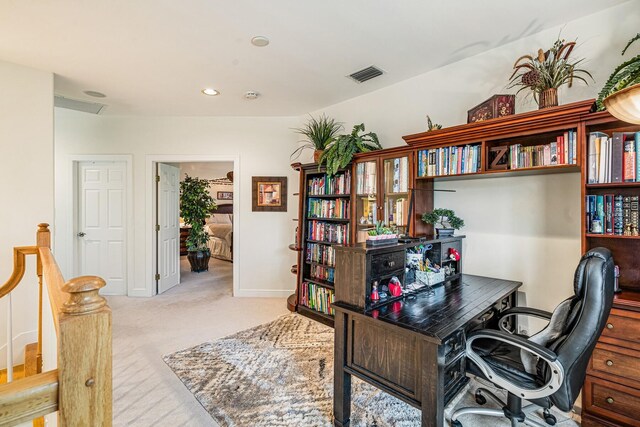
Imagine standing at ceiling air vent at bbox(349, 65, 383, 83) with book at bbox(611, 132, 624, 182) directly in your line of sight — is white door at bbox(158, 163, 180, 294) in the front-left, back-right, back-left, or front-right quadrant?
back-right

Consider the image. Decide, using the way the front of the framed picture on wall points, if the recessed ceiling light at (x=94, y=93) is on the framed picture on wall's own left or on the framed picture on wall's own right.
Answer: on the framed picture on wall's own right

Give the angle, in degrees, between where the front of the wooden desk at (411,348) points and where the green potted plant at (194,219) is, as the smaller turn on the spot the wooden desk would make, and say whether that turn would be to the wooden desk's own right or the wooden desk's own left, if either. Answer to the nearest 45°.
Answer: approximately 180°

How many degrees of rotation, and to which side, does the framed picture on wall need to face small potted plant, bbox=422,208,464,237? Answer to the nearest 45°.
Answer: approximately 45° to its left

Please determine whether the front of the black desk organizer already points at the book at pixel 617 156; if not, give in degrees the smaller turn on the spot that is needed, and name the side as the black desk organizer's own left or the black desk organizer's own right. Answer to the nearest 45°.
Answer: approximately 45° to the black desk organizer's own left

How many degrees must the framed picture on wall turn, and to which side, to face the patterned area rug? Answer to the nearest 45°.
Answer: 0° — it already faces it

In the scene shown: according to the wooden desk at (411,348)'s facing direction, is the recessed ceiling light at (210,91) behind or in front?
behind
